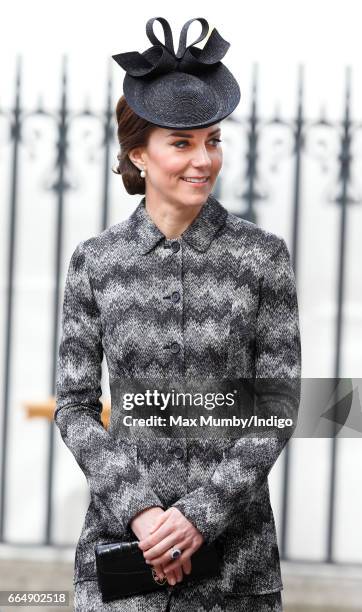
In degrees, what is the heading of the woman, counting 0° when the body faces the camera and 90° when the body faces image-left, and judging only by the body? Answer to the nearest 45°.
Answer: approximately 0°
